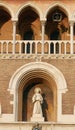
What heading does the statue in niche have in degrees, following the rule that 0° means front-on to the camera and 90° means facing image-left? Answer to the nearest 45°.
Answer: approximately 0°

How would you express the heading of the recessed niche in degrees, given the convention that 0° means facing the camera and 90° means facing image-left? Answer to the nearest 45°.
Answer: approximately 0°
